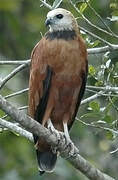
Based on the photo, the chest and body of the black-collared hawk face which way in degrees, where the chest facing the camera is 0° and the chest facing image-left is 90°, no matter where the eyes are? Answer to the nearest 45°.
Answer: approximately 0°

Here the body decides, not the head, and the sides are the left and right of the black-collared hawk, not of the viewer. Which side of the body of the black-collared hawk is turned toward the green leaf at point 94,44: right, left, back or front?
left

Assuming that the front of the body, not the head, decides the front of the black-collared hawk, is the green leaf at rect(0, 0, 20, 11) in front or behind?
behind

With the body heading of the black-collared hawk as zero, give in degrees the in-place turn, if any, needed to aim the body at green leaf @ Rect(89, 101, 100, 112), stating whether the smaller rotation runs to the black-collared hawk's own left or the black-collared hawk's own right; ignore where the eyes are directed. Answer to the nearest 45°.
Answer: approximately 45° to the black-collared hawk's own left
